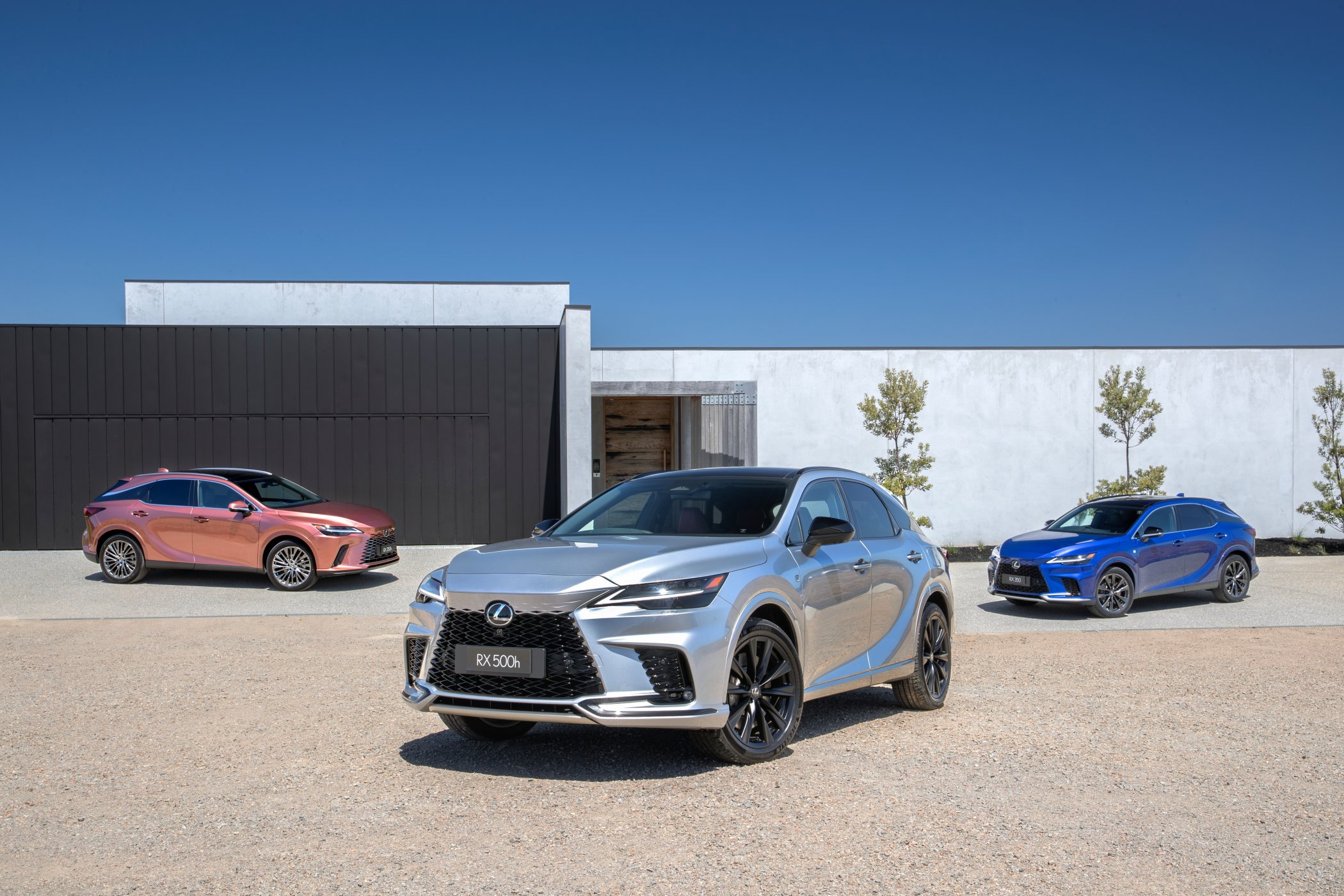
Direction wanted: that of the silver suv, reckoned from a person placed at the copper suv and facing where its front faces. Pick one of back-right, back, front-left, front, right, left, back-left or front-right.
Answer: front-right

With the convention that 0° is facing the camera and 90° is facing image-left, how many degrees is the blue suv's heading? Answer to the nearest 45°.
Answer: approximately 45°

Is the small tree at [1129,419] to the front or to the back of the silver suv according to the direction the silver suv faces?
to the back

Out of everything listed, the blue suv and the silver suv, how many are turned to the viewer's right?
0

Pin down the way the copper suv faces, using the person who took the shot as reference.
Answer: facing the viewer and to the right of the viewer

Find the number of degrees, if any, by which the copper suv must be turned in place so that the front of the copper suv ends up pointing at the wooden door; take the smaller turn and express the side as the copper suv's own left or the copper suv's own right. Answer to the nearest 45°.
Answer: approximately 90° to the copper suv's own left

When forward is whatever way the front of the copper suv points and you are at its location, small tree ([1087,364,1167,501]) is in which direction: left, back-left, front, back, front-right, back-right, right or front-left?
front-left

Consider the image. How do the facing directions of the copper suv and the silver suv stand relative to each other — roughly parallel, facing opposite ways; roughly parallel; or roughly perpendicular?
roughly perpendicular

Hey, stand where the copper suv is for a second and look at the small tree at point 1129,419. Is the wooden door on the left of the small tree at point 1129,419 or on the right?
left

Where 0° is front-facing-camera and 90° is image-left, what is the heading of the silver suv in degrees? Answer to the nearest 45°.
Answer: approximately 45°

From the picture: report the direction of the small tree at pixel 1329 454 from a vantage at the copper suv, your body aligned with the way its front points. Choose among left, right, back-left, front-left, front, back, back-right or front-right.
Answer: front-left

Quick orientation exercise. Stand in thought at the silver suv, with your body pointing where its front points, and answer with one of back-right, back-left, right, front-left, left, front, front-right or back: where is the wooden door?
back-right

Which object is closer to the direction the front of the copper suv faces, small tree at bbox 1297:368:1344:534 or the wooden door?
the small tree

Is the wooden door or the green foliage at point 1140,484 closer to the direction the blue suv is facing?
the wooden door

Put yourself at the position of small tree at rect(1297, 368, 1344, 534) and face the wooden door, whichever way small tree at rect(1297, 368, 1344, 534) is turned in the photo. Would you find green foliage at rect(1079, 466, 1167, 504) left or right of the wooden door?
left

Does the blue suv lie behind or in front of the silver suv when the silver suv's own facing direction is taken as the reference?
behind

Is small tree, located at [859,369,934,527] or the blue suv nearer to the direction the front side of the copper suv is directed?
the blue suv
